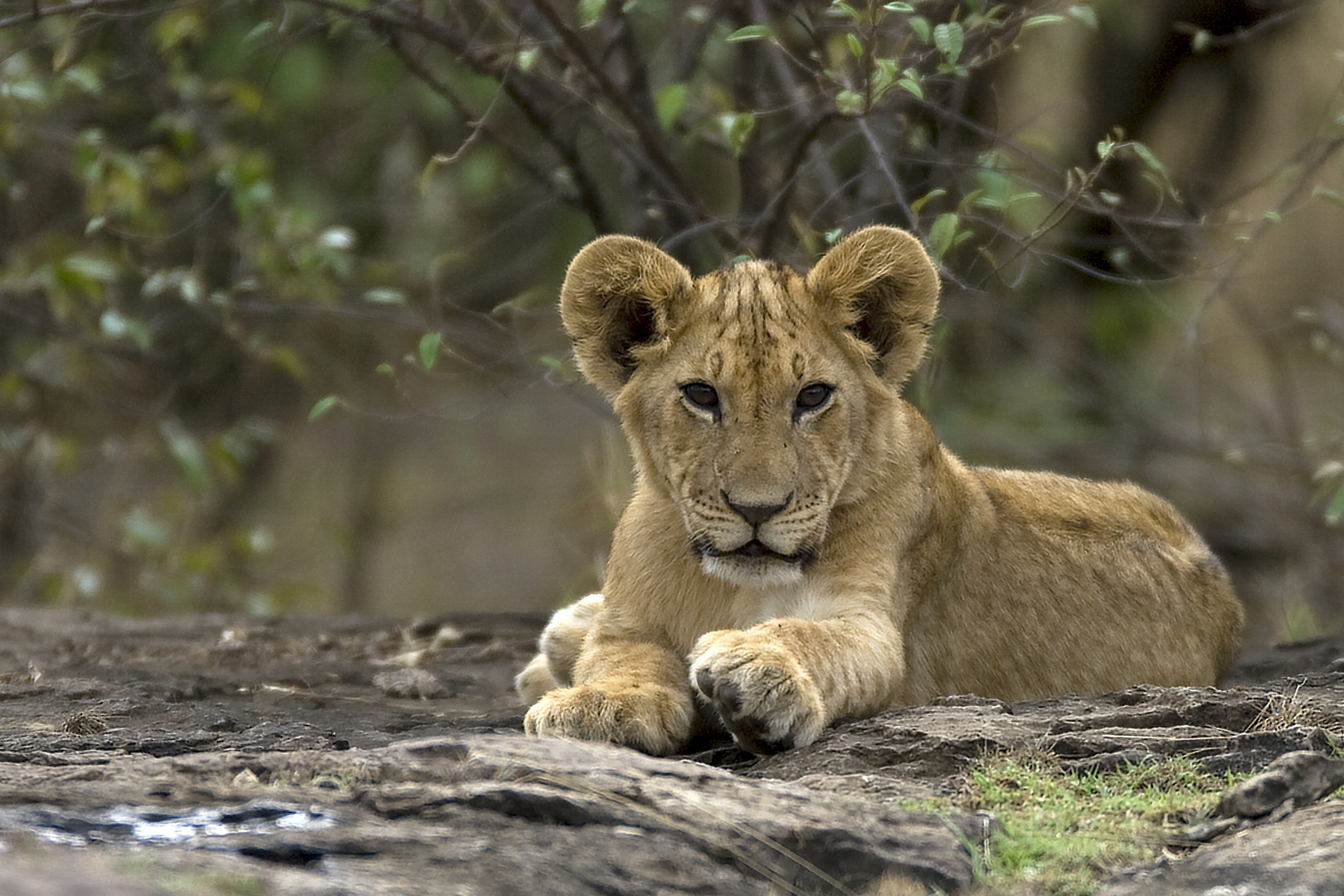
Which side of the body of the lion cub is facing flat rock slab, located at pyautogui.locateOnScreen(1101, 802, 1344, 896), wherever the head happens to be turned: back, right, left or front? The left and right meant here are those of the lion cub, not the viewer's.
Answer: left

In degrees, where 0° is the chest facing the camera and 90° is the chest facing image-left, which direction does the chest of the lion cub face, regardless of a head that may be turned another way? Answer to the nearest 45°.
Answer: approximately 45°

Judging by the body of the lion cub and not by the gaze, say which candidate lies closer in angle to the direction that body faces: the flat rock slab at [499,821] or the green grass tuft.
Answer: the flat rock slab

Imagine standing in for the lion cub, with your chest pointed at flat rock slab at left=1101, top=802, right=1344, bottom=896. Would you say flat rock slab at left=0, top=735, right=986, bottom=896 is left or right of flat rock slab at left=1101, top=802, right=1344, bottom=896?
right

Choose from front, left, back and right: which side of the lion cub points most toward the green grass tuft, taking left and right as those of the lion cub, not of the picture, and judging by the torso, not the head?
left
